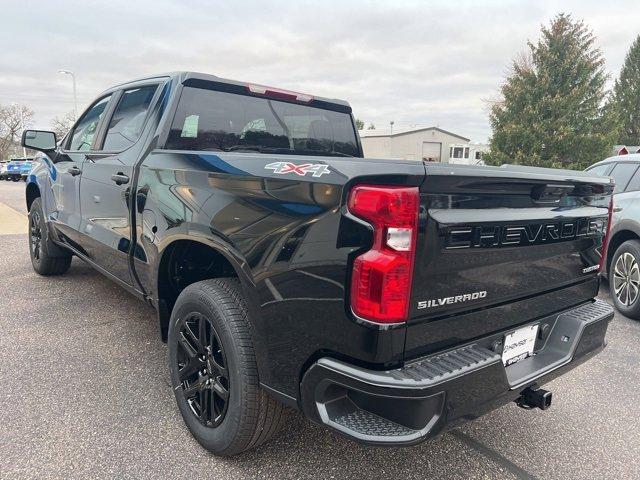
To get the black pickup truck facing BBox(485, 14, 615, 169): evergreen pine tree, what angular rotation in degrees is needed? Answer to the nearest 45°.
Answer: approximately 90° to its right

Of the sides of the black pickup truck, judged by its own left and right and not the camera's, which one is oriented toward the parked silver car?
right

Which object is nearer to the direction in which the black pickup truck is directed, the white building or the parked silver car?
the white building

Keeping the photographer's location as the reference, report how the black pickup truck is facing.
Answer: facing away from the viewer and to the left of the viewer

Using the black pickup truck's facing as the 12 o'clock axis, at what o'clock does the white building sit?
The white building is roughly at 2 o'clock from the black pickup truck.

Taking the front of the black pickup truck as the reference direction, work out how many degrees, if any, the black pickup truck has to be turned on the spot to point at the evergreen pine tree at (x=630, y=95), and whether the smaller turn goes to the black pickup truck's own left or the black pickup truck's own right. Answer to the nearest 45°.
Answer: approximately 90° to the black pickup truck's own right
